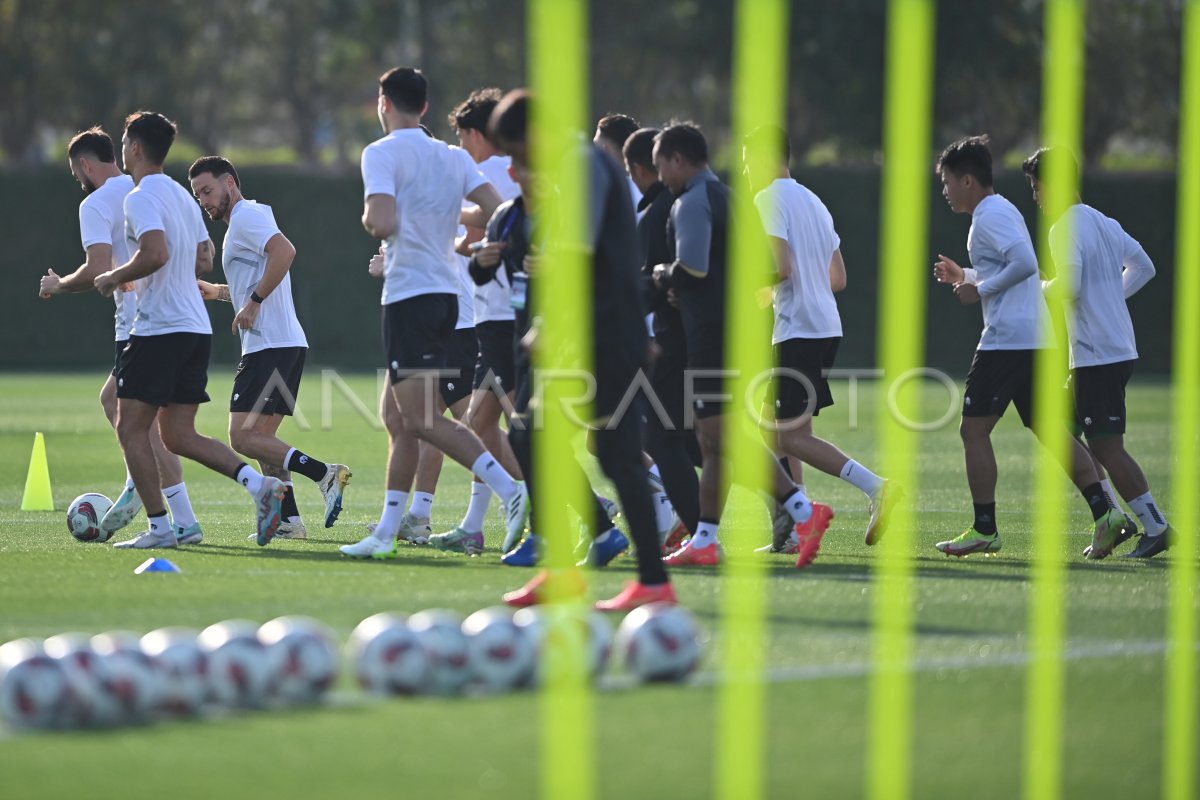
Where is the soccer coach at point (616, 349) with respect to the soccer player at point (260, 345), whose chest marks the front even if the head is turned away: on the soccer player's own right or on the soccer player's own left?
on the soccer player's own left

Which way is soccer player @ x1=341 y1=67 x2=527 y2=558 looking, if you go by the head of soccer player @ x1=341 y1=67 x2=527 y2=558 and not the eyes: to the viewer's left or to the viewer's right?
to the viewer's left

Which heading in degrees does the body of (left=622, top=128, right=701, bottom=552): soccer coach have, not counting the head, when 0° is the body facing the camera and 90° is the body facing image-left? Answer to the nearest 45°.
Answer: approximately 90°

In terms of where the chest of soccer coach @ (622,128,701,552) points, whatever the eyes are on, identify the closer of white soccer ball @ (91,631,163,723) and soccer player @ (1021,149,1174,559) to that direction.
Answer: the white soccer ball

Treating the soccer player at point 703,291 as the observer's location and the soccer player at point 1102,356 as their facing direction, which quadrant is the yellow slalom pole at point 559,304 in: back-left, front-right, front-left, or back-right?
back-right

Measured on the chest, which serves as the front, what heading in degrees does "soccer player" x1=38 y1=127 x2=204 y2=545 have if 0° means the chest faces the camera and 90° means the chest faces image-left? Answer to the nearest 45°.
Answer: approximately 90°

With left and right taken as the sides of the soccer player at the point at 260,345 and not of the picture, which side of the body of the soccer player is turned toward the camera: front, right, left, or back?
left

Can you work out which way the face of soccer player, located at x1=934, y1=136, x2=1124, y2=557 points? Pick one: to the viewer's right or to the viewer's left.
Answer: to the viewer's left

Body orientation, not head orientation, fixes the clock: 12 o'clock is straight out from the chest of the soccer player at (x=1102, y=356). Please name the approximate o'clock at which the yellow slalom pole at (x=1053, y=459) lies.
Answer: The yellow slalom pole is roughly at 9 o'clock from the soccer player.

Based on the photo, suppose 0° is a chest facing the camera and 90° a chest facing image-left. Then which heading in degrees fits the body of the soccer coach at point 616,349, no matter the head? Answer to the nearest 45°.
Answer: approximately 90°

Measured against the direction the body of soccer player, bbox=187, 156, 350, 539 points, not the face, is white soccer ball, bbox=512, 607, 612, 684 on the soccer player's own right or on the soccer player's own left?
on the soccer player's own left

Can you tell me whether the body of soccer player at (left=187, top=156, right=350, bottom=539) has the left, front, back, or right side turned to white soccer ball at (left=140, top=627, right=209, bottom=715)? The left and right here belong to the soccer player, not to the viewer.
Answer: left
